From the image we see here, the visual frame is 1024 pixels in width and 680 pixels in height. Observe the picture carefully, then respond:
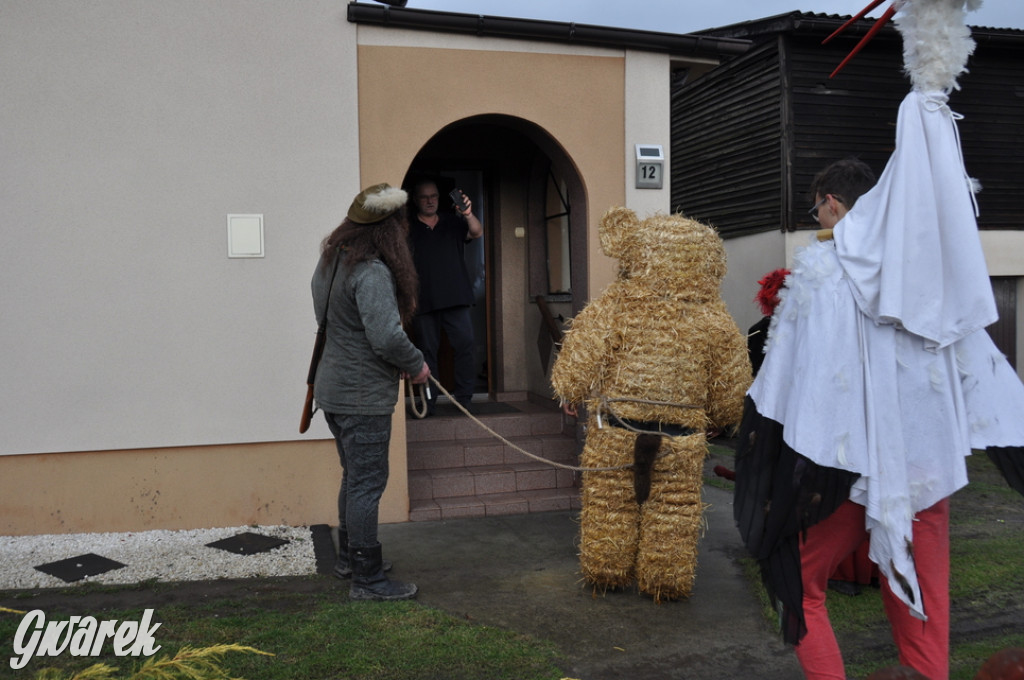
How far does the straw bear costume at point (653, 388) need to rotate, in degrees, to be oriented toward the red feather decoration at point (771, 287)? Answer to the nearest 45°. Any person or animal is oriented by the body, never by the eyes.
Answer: approximately 45° to its right

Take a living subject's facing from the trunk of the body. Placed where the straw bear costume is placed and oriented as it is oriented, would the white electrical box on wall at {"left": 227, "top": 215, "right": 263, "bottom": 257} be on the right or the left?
on its left

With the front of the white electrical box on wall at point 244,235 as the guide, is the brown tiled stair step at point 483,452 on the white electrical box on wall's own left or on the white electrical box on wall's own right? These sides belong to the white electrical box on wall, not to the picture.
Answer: on the white electrical box on wall's own left

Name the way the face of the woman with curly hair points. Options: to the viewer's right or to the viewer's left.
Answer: to the viewer's right

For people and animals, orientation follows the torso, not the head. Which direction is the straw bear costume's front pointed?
away from the camera

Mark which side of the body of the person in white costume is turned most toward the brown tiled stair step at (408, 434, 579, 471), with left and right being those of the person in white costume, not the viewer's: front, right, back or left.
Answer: front

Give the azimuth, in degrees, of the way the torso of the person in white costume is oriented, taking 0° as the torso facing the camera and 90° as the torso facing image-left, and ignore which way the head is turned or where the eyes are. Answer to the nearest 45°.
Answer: approximately 135°

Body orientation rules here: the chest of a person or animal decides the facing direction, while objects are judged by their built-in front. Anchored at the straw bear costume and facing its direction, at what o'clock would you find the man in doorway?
The man in doorway is roughly at 11 o'clock from the straw bear costume.

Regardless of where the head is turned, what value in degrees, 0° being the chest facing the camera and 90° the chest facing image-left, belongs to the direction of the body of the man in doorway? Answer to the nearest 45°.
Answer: approximately 0°

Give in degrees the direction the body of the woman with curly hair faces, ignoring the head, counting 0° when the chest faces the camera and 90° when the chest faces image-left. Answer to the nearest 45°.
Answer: approximately 270°
